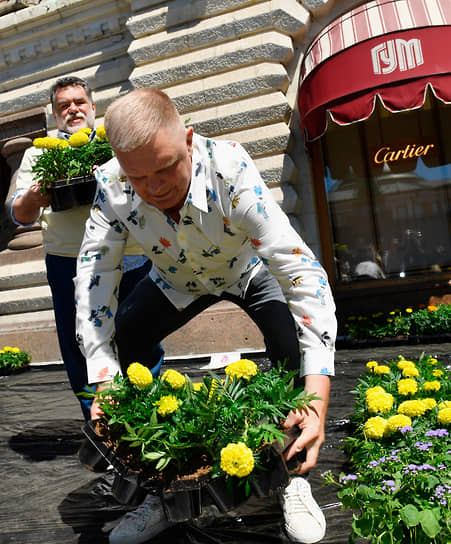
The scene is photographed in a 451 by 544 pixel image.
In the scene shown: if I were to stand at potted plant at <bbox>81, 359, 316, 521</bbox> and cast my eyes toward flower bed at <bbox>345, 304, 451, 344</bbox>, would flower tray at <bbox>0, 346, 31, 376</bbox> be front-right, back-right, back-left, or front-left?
front-left

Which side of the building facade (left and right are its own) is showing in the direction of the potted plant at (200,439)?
front

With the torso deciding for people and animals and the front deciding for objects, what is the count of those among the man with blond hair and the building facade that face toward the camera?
2

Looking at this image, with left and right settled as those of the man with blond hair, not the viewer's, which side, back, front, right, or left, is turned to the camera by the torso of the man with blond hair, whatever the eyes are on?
front

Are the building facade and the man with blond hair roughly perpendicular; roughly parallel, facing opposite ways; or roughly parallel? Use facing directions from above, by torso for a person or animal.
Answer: roughly parallel

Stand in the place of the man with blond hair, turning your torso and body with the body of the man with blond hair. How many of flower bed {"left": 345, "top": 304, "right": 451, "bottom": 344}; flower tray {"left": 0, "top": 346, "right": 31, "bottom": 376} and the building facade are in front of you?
0

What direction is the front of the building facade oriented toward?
toward the camera

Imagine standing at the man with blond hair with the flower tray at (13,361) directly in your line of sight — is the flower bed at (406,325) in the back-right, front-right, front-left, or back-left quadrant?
front-right

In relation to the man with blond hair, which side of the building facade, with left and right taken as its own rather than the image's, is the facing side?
front
